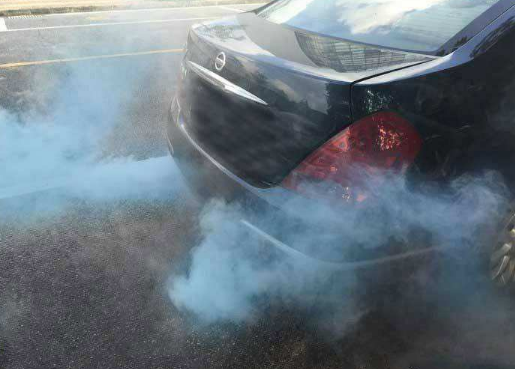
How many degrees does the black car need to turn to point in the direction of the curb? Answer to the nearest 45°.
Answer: approximately 90° to its left

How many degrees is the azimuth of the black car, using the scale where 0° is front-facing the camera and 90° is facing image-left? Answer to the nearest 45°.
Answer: approximately 225°
